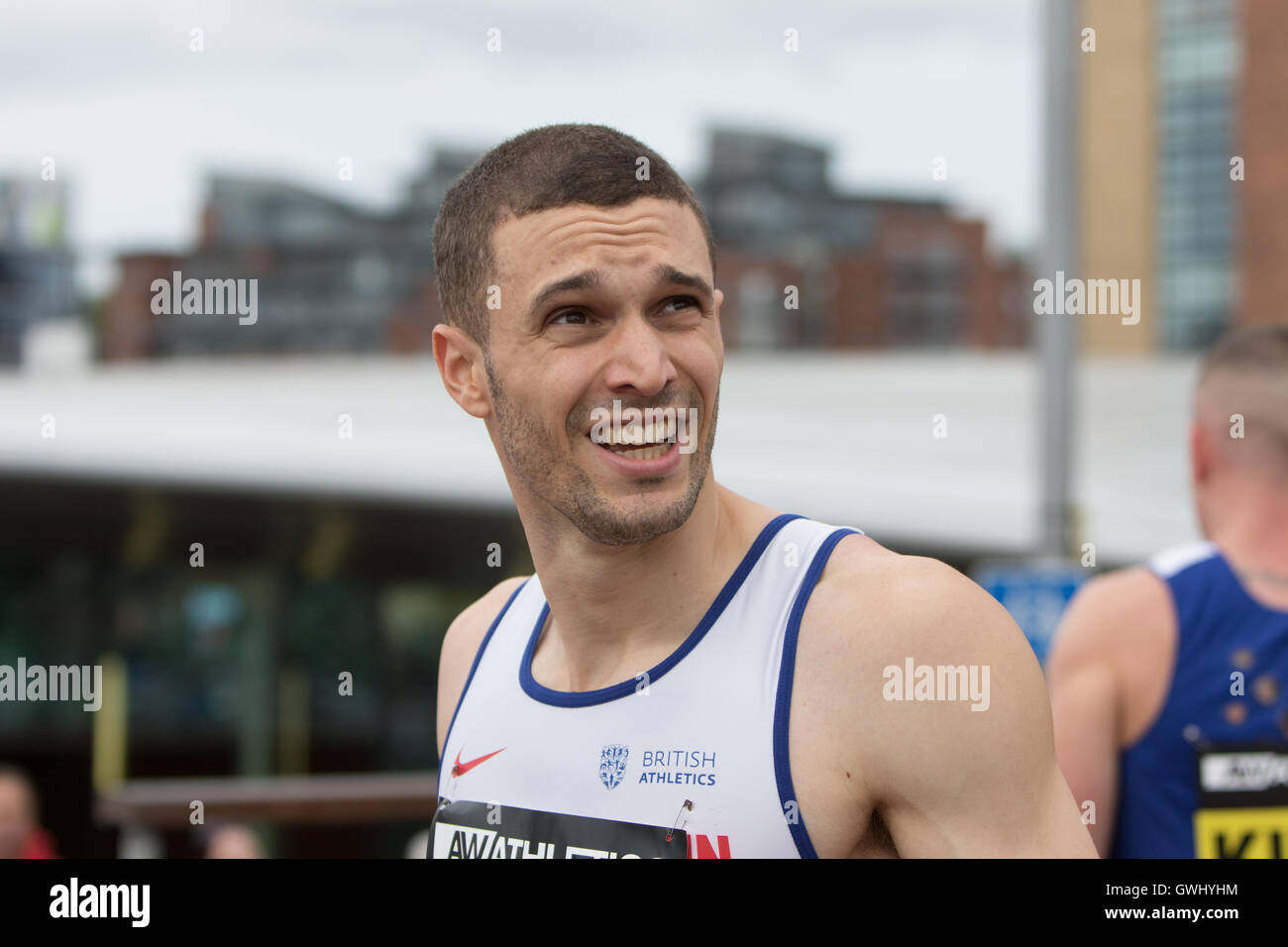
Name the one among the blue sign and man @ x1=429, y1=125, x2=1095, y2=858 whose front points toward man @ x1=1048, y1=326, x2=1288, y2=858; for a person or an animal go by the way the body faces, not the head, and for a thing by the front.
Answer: the blue sign

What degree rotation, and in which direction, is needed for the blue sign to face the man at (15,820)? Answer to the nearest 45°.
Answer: approximately 90° to its right

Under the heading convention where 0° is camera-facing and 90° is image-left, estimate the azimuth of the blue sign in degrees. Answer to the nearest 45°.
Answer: approximately 0°

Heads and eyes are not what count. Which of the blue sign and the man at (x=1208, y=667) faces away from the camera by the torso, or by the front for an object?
the man

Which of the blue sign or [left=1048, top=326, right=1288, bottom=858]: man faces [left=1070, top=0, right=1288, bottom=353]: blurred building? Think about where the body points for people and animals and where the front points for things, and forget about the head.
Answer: the man

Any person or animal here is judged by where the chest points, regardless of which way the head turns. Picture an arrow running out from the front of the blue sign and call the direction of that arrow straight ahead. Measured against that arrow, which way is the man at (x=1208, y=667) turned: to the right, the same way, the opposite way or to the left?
the opposite way

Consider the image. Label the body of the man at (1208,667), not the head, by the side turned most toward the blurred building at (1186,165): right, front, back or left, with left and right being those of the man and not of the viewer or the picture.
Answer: front

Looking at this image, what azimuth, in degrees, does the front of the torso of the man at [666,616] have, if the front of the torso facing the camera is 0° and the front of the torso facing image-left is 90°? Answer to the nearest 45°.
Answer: approximately 45°

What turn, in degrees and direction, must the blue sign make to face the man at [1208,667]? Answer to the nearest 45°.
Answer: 0° — it already faces them

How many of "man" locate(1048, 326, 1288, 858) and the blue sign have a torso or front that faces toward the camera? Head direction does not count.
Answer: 1

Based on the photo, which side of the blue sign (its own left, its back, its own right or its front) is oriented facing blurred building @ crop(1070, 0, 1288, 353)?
back

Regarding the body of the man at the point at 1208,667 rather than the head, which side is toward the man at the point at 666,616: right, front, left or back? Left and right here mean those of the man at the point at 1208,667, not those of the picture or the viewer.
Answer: back

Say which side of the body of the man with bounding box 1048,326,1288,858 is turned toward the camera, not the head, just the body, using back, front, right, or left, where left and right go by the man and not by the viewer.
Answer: back

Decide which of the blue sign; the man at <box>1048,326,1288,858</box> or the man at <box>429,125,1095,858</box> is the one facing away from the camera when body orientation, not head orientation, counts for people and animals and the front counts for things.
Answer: the man at <box>1048,326,1288,858</box>
